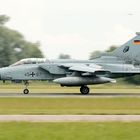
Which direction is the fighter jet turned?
to the viewer's left
